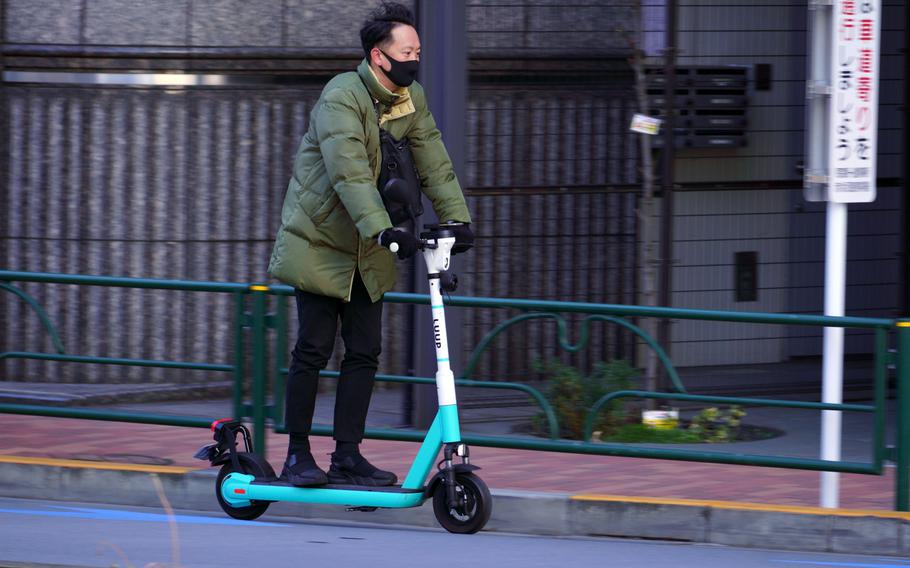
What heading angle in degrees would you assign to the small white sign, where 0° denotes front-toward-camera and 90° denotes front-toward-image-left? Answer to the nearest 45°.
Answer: approximately 0°

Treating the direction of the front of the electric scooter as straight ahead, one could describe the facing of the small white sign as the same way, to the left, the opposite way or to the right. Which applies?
to the right

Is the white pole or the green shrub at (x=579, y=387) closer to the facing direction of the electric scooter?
the white pole

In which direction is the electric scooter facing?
to the viewer's right

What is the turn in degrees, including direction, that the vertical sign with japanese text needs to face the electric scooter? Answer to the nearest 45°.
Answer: approximately 45° to its right

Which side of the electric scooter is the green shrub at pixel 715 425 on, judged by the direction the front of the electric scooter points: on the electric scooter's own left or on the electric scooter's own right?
on the electric scooter's own left

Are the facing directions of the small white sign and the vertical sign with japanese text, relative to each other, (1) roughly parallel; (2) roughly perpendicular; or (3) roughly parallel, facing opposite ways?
roughly parallel

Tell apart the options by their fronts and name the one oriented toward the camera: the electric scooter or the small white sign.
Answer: the small white sign

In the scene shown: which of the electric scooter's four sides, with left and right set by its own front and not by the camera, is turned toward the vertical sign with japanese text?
front

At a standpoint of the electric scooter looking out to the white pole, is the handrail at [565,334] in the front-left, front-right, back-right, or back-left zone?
front-left

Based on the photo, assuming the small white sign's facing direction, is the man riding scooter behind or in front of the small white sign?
in front

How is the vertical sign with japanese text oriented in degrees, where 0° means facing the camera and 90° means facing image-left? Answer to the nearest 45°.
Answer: approximately 0°
